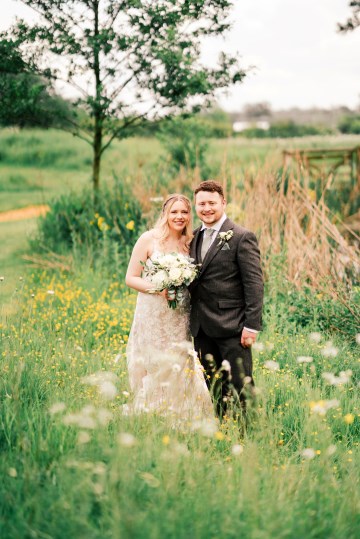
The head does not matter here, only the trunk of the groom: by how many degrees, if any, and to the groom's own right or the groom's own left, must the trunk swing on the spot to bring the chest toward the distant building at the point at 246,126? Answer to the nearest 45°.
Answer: approximately 135° to the groom's own right

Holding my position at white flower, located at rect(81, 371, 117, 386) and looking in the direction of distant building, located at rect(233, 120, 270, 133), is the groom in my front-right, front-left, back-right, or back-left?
front-right

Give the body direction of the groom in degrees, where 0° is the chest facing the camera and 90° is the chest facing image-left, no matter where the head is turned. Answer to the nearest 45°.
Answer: approximately 45°
